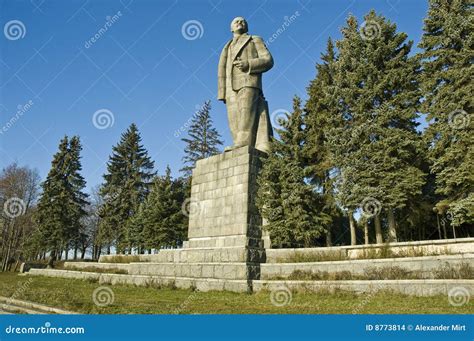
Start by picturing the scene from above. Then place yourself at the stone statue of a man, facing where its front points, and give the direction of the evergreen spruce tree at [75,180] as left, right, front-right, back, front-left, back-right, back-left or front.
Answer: right

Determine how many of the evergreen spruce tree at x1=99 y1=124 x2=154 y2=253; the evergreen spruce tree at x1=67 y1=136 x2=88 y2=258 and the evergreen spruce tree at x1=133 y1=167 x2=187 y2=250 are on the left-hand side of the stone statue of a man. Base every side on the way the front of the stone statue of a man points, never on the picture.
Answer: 0

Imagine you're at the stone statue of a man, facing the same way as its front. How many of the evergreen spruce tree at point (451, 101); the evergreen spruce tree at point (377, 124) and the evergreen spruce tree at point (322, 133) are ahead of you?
0

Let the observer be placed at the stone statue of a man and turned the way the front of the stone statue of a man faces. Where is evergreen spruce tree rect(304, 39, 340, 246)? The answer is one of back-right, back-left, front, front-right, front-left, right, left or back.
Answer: back

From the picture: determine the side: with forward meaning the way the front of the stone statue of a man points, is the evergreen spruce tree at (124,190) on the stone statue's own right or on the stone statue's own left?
on the stone statue's own right

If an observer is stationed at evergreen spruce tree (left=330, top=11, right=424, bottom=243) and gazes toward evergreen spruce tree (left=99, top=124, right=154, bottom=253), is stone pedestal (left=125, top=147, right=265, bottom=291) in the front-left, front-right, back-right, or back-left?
front-left

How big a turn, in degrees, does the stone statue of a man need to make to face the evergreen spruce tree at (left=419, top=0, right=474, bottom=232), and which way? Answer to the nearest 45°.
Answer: approximately 135° to its left

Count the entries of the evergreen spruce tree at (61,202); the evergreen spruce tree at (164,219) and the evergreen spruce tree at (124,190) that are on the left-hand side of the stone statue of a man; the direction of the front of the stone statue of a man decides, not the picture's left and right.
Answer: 0

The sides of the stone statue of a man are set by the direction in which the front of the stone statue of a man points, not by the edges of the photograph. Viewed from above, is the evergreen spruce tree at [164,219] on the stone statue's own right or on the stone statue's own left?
on the stone statue's own right

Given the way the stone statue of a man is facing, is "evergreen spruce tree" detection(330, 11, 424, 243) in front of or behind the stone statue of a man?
behind

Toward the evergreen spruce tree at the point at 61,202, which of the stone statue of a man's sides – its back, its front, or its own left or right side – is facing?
right

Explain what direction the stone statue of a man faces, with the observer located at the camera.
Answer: facing the viewer and to the left of the viewer
